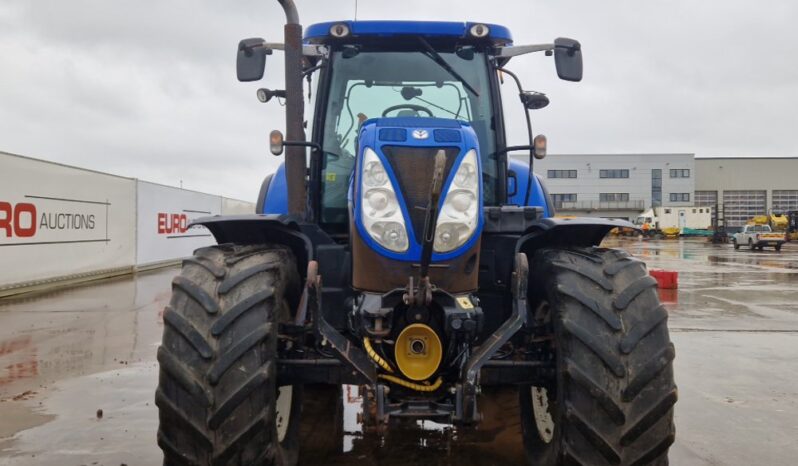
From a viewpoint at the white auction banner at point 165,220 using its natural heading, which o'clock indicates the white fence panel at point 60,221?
The white fence panel is roughly at 2 o'clock from the white auction banner.

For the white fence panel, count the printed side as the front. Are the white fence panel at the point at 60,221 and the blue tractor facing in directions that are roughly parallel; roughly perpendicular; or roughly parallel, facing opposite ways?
roughly perpendicular

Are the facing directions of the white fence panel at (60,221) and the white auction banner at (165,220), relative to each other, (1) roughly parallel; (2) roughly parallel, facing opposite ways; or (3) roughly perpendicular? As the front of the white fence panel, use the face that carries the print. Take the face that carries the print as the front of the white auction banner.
roughly parallel

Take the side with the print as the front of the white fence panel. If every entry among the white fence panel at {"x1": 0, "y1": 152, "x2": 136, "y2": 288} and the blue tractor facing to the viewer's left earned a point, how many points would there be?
0

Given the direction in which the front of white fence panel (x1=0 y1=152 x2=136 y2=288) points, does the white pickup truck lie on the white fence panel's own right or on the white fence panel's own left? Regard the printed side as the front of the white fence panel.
on the white fence panel's own left

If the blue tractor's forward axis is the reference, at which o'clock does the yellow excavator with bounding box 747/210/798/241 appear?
The yellow excavator is roughly at 7 o'clock from the blue tractor.

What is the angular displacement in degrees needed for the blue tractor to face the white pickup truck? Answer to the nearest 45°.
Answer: approximately 135° to its left

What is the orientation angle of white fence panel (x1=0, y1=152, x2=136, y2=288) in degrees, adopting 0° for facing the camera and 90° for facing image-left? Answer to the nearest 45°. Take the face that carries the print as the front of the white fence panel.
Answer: approximately 315°

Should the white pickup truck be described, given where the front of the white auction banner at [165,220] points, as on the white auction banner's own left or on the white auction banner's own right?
on the white auction banner's own left

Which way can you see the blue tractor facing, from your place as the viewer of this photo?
facing the viewer
